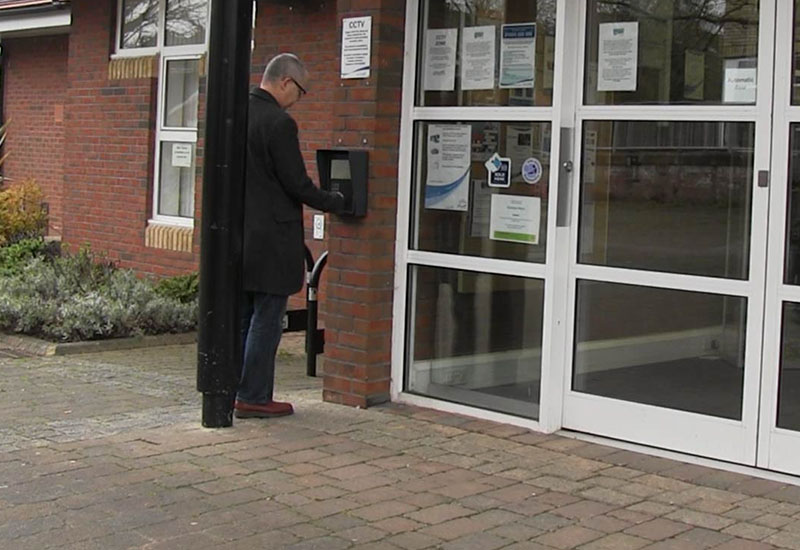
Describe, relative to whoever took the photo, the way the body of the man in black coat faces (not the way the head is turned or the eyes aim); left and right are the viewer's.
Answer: facing to the right of the viewer

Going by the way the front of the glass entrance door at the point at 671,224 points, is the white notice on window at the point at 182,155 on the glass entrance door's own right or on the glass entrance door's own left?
on the glass entrance door's own right

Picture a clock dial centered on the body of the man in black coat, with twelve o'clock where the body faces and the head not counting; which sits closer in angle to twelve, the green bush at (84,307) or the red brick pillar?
the red brick pillar

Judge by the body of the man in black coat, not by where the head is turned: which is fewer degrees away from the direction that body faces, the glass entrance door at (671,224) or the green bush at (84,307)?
the glass entrance door

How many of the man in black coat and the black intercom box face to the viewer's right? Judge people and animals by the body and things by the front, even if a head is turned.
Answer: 1

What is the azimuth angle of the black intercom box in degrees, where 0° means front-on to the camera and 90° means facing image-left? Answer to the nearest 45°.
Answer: approximately 45°

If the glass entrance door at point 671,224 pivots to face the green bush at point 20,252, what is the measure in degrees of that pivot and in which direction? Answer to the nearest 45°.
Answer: approximately 90° to its right

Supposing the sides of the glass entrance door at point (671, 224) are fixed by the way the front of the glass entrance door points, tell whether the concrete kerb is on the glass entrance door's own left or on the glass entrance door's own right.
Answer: on the glass entrance door's own right

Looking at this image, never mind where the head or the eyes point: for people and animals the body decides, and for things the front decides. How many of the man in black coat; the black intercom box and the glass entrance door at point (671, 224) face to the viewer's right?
1

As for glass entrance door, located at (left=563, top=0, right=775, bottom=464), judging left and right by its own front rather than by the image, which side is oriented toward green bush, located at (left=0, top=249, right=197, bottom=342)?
right

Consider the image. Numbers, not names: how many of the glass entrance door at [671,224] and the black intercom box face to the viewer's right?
0
